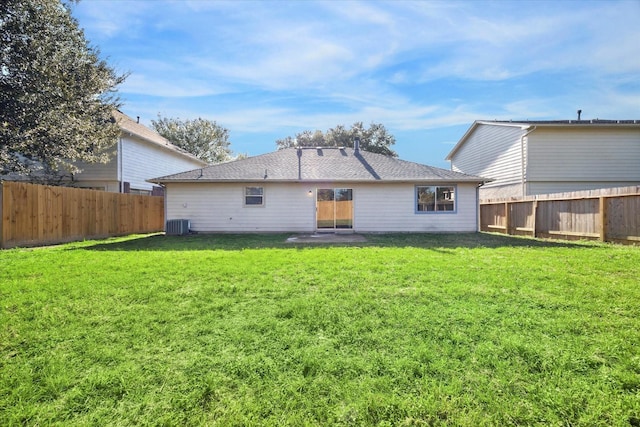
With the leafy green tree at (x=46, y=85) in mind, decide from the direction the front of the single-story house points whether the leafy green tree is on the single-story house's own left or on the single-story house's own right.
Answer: on the single-story house's own left

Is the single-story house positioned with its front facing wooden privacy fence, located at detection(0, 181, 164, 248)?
no

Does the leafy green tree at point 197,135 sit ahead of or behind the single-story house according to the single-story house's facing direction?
ahead

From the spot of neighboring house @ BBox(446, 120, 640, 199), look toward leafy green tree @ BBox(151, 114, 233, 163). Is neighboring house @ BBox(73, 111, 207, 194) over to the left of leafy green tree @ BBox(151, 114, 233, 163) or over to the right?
left

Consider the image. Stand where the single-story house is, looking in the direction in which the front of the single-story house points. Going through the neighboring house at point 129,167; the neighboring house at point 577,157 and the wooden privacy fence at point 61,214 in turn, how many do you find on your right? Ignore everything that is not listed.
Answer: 1

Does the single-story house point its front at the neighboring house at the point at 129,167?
no

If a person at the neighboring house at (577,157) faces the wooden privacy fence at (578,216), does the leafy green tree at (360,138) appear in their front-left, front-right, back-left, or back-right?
back-right

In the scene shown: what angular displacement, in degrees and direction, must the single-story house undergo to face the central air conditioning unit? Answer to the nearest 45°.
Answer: approximately 90° to its left

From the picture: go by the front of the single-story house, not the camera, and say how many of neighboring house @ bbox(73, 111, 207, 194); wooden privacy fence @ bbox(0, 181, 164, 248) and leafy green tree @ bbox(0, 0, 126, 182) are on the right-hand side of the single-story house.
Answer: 0

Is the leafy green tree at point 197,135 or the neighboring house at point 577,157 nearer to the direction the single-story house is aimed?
the leafy green tree

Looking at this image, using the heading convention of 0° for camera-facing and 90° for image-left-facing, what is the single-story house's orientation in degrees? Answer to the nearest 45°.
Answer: approximately 180°

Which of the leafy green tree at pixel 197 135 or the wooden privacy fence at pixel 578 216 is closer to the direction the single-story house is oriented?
the leafy green tree

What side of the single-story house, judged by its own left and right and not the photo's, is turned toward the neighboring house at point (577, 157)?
right

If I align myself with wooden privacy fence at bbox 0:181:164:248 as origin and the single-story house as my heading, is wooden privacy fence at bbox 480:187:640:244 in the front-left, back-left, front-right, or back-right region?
front-right

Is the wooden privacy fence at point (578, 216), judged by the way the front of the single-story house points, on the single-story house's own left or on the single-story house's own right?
on the single-story house's own right

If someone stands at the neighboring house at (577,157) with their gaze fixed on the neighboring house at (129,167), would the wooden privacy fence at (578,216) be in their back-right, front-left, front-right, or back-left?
front-left

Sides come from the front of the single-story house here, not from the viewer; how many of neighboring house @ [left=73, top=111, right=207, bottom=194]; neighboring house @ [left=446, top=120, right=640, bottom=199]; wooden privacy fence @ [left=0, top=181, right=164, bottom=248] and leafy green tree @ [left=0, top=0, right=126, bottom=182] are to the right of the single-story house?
1
